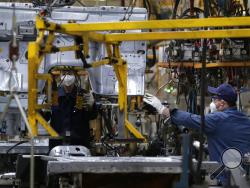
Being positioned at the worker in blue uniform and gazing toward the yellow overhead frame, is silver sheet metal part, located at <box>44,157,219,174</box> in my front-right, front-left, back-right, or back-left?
front-left

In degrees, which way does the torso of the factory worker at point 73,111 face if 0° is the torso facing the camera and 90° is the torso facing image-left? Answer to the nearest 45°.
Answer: approximately 0°

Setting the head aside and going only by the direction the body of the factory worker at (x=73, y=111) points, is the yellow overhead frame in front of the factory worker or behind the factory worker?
in front

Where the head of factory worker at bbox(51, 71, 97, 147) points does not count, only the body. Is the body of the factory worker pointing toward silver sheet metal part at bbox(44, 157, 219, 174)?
yes
